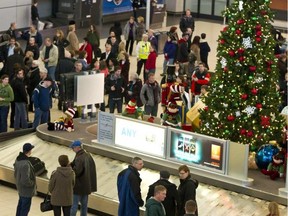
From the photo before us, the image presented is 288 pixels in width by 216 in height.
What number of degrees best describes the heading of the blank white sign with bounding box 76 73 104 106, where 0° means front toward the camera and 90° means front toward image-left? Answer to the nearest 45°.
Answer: approximately 0°

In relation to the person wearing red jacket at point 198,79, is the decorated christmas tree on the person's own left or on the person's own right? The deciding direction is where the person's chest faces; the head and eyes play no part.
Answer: on the person's own left

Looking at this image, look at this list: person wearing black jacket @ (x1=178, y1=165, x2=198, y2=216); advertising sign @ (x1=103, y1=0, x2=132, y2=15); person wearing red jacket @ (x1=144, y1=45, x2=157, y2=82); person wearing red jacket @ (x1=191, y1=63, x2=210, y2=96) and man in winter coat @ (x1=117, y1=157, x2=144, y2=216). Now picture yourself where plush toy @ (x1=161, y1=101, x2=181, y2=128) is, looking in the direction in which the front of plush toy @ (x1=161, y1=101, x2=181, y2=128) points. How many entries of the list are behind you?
3

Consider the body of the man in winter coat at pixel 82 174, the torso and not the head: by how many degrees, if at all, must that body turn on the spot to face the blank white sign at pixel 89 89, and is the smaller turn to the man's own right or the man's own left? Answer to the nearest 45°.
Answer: approximately 45° to the man's own right

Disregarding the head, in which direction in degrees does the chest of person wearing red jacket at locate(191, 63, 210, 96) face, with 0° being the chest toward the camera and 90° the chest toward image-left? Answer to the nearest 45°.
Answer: approximately 45°

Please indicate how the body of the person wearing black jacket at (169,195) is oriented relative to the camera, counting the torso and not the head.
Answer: away from the camera

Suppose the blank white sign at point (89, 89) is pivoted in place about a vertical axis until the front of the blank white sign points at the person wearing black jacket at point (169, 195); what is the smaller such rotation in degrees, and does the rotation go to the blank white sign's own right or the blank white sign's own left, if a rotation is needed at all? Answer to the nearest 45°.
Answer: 0° — it already faces them

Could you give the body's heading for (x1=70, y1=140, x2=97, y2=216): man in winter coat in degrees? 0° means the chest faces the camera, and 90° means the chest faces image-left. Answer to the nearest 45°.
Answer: approximately 135°

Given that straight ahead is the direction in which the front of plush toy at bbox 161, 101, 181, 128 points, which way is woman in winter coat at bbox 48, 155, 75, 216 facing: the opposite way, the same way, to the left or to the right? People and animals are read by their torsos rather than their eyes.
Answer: the opposite way

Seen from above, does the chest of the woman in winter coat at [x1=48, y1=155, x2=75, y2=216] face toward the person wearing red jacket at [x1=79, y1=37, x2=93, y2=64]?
yes

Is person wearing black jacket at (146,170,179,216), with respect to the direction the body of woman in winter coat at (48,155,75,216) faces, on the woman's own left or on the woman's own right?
on the woman's own right
